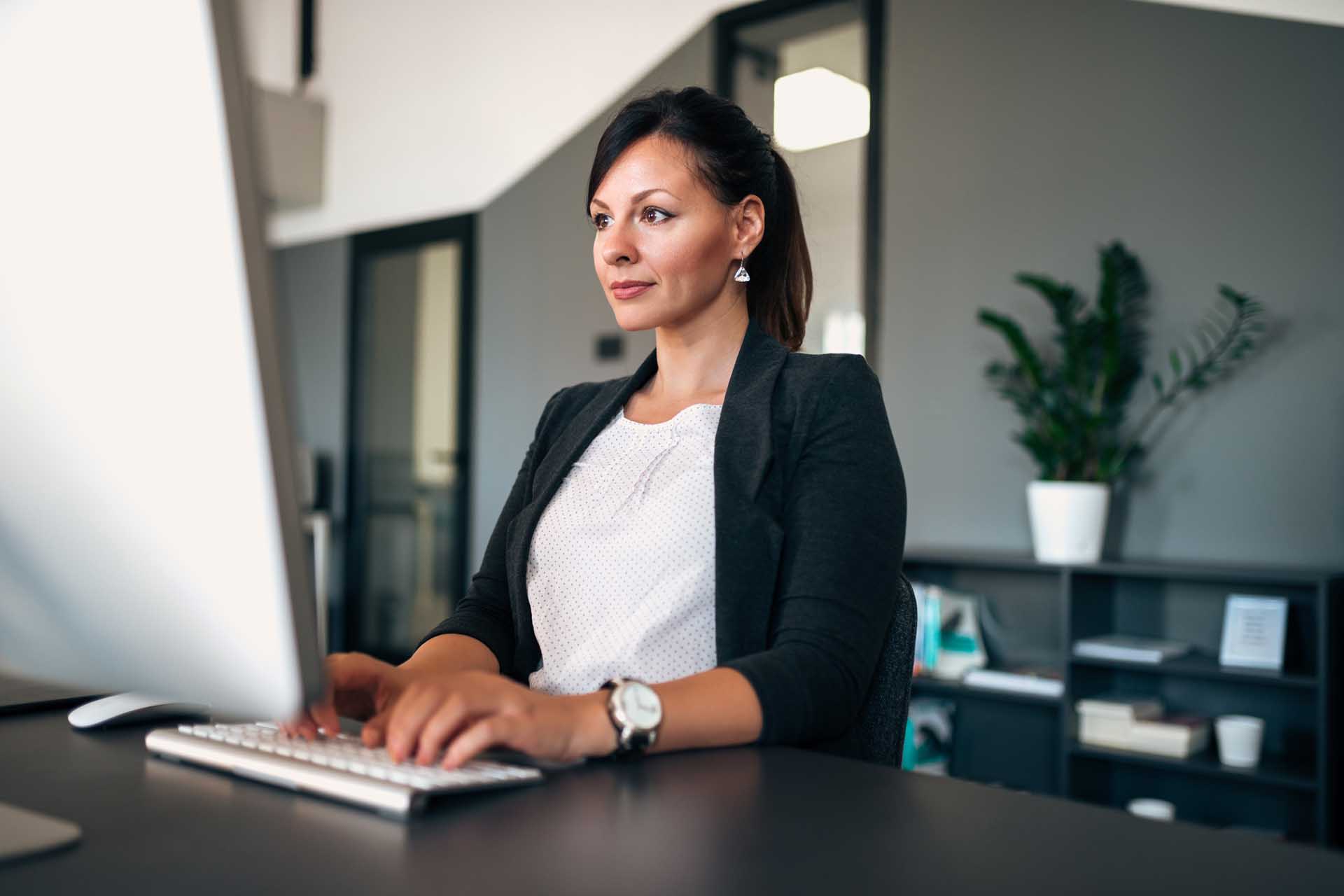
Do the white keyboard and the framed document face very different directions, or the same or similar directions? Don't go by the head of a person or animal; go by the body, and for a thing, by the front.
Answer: very different directions

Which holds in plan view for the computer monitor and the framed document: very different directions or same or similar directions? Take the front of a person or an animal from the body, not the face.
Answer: very different directions

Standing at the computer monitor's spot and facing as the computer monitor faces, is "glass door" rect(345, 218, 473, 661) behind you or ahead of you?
ahead

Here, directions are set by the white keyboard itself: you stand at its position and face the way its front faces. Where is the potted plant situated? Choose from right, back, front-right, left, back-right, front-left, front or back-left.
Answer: front

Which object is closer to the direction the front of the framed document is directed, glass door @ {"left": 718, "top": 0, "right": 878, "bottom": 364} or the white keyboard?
the white keyboard

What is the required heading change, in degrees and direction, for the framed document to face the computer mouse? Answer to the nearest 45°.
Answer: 0° — it already faces it

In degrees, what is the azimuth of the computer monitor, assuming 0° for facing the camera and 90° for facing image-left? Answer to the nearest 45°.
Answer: approximately 225°

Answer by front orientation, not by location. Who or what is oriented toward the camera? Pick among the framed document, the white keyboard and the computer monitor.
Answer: the framed document

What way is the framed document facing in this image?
toward the camera

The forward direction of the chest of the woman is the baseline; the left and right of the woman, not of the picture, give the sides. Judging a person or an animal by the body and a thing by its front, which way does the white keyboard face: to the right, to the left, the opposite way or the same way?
the opposite way

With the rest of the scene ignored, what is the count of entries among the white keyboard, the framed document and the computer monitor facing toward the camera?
1

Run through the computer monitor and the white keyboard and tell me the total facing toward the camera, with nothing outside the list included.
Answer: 0

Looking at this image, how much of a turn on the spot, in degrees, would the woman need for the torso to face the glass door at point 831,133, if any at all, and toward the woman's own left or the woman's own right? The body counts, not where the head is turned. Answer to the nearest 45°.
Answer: approximately 135° to the woman's own right

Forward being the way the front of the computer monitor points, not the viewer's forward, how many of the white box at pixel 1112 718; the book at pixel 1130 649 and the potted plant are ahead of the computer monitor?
3
